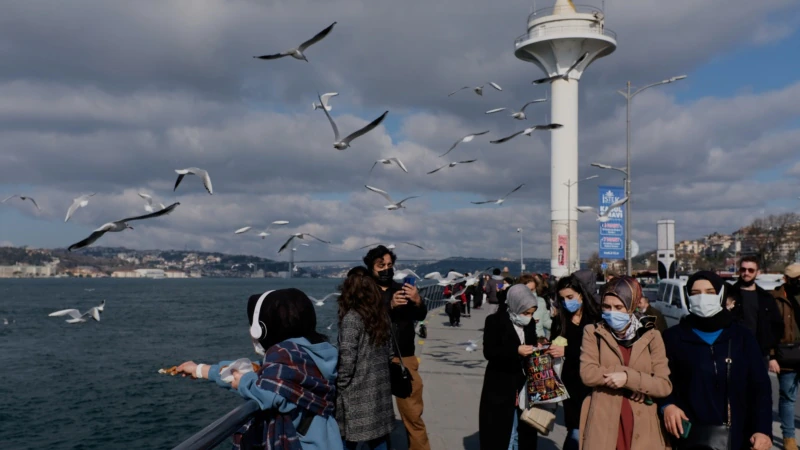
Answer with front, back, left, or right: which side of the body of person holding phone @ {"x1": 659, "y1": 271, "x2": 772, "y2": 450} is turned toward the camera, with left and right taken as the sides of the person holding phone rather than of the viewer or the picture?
front

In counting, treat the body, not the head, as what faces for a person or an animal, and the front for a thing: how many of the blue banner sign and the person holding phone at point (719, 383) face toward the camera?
2

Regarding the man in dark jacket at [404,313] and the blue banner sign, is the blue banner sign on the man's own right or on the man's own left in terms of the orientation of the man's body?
on the man's own left

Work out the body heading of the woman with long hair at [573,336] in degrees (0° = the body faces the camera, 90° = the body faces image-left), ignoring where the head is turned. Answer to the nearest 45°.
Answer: approximately 45°

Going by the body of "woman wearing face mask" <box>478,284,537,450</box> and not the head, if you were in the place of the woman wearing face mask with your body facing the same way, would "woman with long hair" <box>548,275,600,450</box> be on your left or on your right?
on your left

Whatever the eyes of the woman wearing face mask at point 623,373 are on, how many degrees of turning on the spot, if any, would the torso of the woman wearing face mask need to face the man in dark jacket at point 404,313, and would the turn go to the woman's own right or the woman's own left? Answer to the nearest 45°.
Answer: approximately 135° to the woman's own right

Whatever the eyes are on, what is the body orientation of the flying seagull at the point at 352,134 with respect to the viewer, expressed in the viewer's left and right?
facing the viewer and to the left of the viewer

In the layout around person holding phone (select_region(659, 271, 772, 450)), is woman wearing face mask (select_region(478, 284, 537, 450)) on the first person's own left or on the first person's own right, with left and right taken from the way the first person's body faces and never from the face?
on the first person's own right

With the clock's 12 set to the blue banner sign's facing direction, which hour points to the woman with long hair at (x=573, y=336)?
The woman with long hair is roughly at 12 o'clock from the blue banner sign.

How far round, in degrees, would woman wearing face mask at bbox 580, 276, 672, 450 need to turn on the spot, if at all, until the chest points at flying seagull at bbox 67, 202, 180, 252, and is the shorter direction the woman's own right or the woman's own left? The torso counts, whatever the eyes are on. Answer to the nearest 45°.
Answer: approximately 90° to the woman's own right

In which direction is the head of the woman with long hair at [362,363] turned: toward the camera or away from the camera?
away from the camera

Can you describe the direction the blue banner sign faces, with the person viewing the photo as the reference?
facing the viewer

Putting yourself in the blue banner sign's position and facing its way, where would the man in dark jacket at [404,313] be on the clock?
The man in dark jacket is roughly at 12 o'clock from the blue banner sign.
